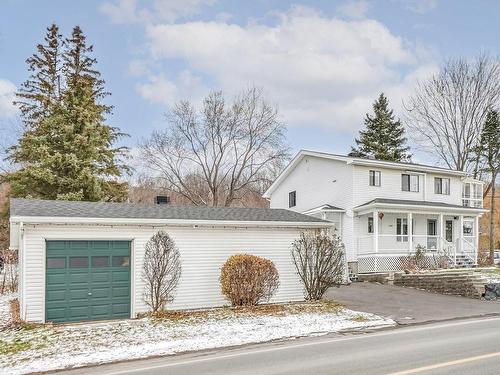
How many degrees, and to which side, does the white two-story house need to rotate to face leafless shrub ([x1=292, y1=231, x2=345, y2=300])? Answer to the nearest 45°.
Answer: approximately 45° to its right

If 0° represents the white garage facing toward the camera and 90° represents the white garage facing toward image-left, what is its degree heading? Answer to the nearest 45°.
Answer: approximately 0°

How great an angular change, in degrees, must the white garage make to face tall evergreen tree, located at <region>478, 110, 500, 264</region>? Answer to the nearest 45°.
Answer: approximately 135° to its left

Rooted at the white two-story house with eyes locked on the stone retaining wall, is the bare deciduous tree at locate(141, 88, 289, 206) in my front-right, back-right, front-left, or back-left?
back-right

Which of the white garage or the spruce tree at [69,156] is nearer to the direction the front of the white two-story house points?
the white garage

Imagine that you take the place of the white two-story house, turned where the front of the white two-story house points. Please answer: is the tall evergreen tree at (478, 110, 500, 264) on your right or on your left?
on your left

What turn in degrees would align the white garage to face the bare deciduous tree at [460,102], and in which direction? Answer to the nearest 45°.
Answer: approximately 135° to its left

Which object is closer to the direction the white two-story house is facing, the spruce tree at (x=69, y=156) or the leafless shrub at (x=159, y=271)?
the leafless shrub

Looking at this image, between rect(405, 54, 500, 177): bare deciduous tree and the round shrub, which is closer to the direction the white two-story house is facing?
the round shrub

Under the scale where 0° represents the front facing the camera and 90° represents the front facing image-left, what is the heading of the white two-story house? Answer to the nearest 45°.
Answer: approximately 315°

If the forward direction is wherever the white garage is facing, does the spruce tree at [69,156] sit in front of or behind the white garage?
behind
